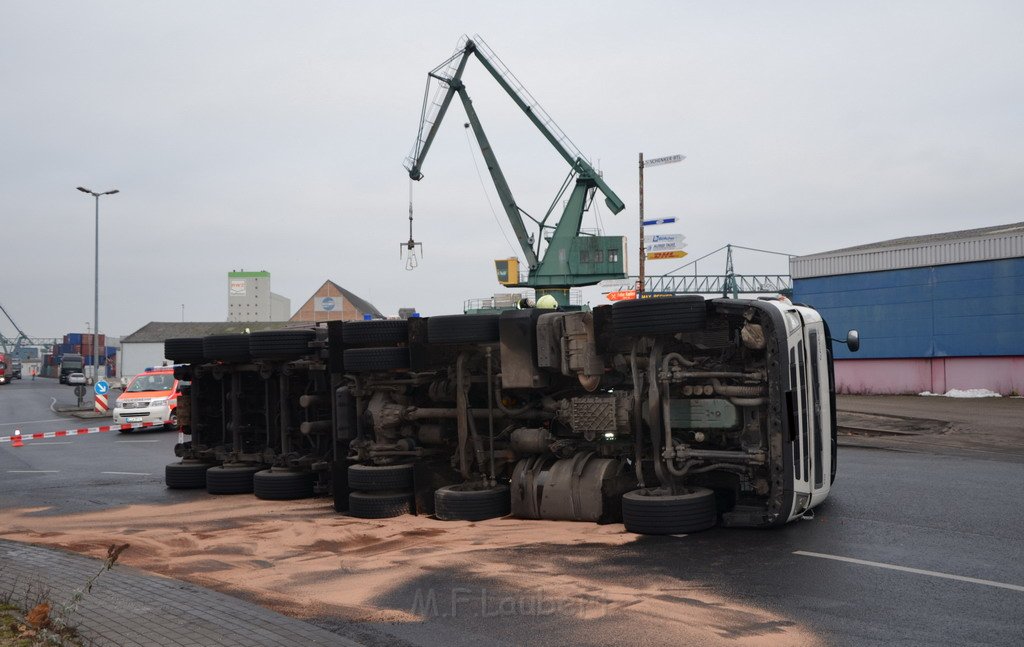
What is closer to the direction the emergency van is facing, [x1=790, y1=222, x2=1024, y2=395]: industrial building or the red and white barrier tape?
the red and white barrier tape

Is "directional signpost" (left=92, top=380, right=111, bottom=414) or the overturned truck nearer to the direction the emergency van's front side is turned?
the overturned truck

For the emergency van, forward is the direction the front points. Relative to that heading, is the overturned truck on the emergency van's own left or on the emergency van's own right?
on the emergency van's own left

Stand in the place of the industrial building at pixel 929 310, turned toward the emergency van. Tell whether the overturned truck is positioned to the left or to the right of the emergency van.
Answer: left

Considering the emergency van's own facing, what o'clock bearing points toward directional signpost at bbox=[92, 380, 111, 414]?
The directional signpost is roughly at 4 o'clock from the emergency van.

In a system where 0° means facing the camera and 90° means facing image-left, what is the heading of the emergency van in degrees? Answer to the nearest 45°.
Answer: approximately 45°

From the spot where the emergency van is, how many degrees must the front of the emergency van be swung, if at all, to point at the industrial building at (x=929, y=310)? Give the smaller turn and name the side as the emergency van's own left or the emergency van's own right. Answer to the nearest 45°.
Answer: approximately 135° to the emergency van's own left
